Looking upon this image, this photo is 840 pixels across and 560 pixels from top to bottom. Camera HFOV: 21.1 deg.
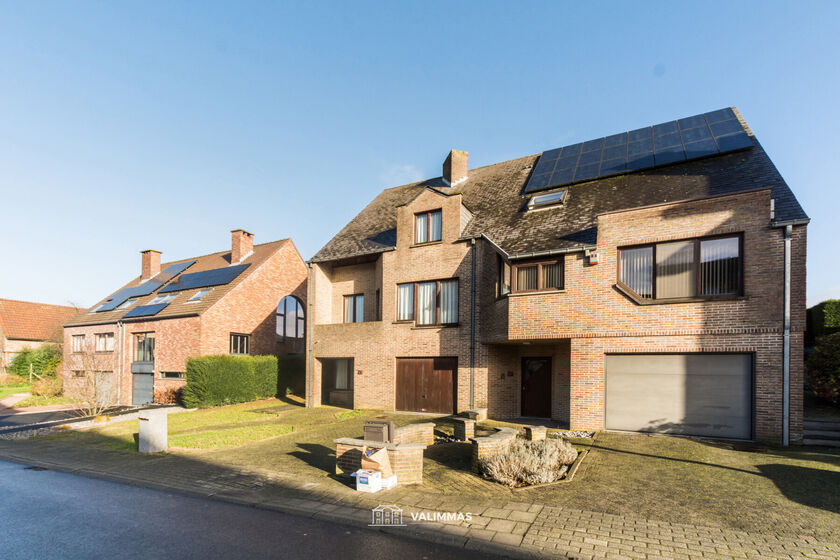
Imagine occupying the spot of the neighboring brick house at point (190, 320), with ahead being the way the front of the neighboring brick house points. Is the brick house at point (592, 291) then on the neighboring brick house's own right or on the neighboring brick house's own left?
on the neighboring brick house's own left

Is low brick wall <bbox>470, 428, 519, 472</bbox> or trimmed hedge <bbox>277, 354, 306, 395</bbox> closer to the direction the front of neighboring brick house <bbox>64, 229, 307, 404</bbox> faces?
the low brick wall

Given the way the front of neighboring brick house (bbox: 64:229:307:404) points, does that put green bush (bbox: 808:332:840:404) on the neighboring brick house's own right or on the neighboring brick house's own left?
on the neighboring brick house's own left

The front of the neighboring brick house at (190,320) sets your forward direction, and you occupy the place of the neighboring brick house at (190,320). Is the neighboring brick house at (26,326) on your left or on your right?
on your right

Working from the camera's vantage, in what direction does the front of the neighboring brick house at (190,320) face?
facing the viewer and to the left of the viewer

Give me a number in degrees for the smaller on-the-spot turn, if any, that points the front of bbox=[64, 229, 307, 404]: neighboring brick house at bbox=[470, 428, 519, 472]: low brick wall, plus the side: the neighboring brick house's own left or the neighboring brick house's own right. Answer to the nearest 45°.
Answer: approximately 45° to the neighboring brick house's own left

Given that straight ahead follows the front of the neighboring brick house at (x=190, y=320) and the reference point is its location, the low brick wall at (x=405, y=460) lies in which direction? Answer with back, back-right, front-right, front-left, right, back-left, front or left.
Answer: front-left
